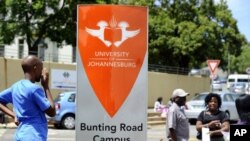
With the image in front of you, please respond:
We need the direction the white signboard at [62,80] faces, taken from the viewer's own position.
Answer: facing the viewer

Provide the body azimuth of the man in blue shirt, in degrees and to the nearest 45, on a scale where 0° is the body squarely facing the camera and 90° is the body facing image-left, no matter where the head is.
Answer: approximately 225°

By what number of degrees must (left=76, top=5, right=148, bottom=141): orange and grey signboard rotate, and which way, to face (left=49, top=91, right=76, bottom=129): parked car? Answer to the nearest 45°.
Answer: approximately 180°

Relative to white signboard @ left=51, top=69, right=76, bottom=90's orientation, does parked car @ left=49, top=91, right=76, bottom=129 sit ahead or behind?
ahead

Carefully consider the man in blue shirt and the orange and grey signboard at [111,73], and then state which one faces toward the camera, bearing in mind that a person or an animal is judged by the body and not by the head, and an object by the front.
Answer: the orange and grey signboard

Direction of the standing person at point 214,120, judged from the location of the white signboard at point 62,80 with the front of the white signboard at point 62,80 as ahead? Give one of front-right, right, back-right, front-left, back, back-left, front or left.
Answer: front

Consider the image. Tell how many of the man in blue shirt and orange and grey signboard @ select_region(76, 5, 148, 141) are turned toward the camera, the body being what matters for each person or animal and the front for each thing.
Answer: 1

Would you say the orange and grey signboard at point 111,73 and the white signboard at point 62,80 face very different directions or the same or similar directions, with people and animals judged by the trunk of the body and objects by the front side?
same or similar directions

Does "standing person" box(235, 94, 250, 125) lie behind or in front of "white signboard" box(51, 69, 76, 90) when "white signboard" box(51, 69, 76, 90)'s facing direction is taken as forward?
in front

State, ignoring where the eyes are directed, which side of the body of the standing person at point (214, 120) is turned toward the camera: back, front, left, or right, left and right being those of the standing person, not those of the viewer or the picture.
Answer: front
